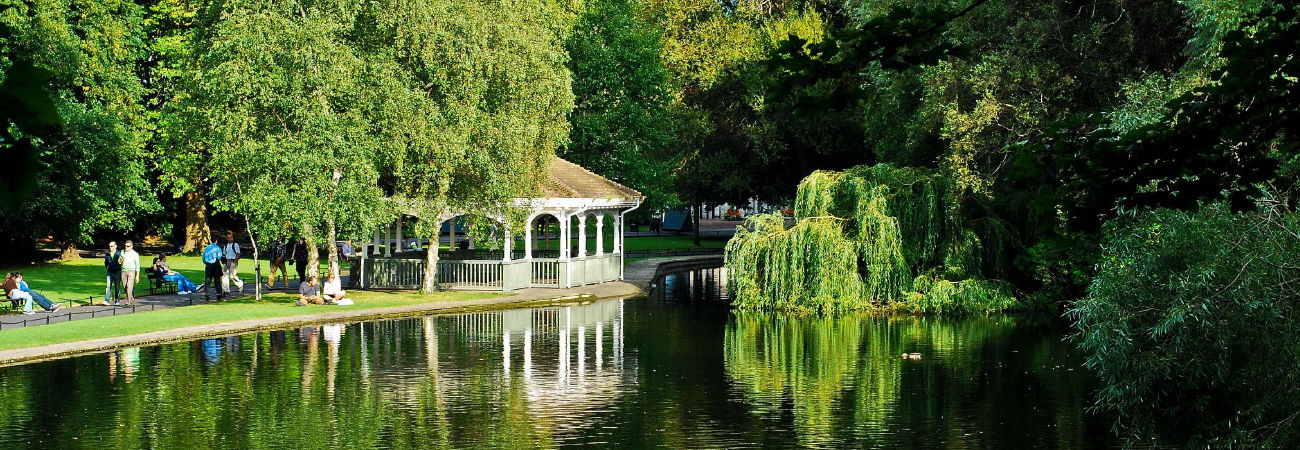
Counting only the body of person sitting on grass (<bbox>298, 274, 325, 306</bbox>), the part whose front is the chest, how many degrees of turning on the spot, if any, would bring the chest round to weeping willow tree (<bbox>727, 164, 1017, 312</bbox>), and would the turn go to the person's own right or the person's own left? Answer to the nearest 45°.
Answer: approximately 45° to the person's own left

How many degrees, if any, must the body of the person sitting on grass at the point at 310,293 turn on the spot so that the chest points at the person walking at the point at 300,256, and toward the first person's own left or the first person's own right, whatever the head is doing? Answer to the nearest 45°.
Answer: approximately 135° to the first person's own left

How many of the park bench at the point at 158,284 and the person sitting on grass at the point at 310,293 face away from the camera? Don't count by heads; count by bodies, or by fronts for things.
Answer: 0

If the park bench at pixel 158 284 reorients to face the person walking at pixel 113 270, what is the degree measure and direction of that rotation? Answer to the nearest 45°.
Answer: approximately 90° to its right

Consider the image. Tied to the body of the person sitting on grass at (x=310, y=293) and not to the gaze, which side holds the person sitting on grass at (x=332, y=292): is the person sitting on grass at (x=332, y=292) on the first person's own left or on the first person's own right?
on the first person's own left

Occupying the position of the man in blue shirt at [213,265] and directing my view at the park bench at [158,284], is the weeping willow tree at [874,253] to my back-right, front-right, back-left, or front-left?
back-right

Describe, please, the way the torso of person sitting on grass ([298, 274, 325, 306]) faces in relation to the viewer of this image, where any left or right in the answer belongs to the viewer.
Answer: facing the viewer and to the right of the viewer
